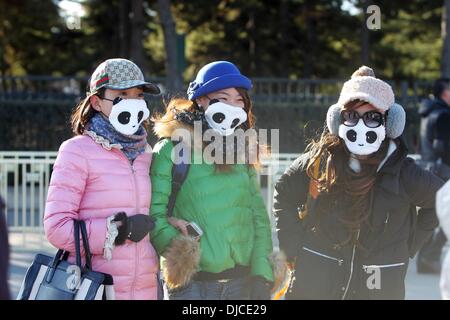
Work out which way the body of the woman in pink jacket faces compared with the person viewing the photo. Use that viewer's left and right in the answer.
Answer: facing the viewer and to the right of the viewer

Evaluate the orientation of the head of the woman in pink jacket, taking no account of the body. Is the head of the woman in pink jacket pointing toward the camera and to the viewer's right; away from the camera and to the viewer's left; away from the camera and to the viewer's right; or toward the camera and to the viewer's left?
toward the camera and to the viewer's right

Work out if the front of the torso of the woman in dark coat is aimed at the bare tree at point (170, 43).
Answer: no

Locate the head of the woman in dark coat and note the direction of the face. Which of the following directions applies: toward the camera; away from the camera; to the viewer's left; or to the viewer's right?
toward the camera

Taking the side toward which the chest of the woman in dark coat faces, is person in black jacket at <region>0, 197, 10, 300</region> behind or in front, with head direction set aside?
in front

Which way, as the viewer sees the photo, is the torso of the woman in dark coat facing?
toward the camera

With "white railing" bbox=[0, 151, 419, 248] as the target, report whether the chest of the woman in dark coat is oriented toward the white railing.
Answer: no
